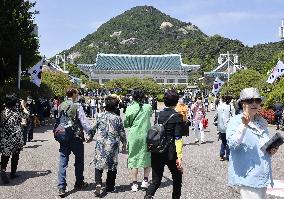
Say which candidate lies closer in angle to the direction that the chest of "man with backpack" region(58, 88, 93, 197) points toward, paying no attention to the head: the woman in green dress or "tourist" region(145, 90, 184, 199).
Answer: the woman in green dress

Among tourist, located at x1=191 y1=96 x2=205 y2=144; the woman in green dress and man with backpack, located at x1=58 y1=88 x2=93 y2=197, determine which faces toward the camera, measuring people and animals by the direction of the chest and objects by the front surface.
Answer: the tourist

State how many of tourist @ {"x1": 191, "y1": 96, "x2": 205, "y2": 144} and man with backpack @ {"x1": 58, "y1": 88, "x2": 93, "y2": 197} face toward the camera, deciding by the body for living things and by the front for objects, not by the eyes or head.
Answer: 1

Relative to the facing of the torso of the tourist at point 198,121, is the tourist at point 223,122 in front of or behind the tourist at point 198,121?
in front

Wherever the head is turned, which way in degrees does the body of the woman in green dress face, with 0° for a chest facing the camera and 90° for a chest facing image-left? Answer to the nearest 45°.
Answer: approximately 180°

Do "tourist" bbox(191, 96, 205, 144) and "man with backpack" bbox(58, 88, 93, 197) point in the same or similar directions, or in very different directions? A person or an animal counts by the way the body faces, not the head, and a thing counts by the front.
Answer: very different directions

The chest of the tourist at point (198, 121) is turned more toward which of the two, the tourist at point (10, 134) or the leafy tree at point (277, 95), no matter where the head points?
the tourist

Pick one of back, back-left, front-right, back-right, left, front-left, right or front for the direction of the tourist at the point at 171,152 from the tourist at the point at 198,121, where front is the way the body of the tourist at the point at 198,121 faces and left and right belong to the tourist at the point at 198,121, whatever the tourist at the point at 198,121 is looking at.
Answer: front

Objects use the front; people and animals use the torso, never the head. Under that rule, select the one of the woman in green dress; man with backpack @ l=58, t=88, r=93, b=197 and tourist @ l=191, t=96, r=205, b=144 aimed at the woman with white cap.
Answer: the tourist

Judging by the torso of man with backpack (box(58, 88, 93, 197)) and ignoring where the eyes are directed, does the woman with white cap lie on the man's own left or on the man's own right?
on the man's own right

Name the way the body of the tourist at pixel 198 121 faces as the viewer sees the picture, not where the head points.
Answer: toward the camera

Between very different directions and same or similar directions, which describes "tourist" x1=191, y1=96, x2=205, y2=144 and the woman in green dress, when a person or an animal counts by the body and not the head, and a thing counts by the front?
very different directions

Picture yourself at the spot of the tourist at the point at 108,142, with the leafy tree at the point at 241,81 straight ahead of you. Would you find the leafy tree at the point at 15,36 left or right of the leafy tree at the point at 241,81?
left

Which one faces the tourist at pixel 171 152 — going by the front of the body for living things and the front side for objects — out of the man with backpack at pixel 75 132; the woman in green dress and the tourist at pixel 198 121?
the tourist at pixel 198 121

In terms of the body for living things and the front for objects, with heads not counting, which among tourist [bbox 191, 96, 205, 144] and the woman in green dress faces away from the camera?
the woman in green dress

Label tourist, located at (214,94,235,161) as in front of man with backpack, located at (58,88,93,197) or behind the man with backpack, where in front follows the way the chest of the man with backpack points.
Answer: in front
